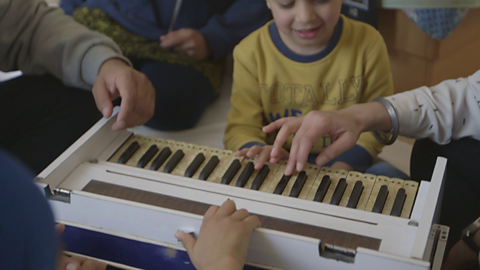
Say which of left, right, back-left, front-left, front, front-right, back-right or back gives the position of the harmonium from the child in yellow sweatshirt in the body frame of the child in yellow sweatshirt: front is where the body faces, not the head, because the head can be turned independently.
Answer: front

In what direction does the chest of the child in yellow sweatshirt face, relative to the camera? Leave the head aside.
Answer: toward the camera
